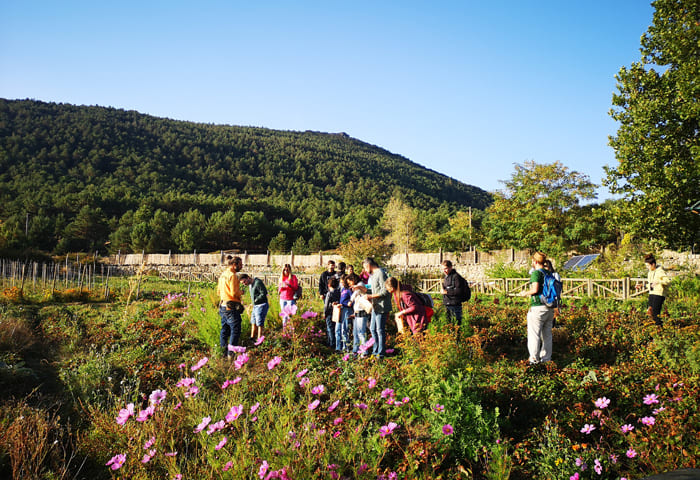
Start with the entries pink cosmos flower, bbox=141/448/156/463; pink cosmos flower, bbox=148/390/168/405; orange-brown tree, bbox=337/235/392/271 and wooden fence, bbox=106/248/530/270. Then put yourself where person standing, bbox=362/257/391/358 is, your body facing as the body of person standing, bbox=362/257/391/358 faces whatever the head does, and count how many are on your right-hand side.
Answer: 2

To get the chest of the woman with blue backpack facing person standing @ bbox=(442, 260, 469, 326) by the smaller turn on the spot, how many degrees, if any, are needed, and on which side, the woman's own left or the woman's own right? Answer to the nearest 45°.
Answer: approximately 45° to the woman's own right

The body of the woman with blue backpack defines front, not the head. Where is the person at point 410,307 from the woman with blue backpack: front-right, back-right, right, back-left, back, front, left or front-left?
front

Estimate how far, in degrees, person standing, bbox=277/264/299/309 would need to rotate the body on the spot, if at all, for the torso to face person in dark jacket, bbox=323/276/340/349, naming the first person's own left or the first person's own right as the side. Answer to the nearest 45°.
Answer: approximately 45° to the first person's own left

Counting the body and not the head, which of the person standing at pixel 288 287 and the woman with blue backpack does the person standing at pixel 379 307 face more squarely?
the person standing

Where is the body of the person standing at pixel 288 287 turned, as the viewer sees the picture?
toward the camera

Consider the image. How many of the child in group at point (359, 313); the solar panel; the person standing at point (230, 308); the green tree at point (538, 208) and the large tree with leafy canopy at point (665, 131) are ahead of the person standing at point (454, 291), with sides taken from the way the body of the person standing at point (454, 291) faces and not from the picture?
2

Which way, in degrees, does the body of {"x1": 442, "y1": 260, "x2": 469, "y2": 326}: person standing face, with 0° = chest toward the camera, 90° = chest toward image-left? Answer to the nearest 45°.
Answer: approximately 45°

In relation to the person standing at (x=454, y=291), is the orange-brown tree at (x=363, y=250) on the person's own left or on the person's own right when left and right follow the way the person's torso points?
on the person's own right

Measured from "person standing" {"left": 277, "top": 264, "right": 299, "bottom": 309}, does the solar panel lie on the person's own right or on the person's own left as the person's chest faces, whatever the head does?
on the person's own left

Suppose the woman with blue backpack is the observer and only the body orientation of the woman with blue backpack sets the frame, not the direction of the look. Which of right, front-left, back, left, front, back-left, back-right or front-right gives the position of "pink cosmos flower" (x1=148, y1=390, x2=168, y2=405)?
front-left

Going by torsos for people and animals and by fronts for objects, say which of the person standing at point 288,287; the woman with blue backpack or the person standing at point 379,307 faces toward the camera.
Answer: the person standing at point 288,287

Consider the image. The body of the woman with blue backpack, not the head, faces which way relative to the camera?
to the viewer's left

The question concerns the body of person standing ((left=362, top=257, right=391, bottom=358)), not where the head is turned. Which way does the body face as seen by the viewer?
to the viewer's left
